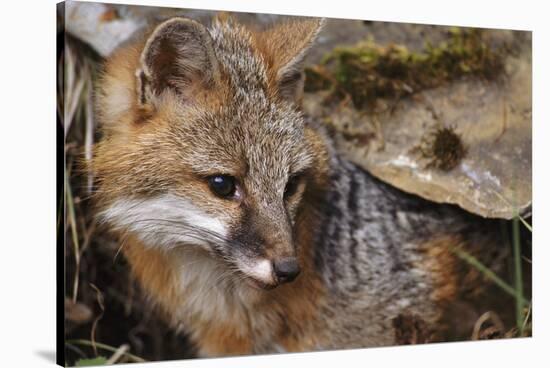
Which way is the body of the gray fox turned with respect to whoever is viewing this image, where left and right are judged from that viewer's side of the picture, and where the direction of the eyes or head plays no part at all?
facing the viewer and to the left of the viewer

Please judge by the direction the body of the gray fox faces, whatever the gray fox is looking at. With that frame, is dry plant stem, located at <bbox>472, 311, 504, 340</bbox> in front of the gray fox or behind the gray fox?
behind

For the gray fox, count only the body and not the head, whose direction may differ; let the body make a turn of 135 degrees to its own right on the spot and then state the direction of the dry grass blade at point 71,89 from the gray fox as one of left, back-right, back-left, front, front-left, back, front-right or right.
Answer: left

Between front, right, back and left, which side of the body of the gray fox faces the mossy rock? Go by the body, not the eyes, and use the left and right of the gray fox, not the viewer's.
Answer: back

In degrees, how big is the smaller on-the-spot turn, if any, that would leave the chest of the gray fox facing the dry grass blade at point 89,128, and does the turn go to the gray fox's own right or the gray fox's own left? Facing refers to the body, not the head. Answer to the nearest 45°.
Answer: approximately 45° to the gray fox's own right

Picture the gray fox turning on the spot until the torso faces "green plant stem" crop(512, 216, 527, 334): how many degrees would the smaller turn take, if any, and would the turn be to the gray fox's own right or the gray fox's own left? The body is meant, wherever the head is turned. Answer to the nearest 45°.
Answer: approximately 180°

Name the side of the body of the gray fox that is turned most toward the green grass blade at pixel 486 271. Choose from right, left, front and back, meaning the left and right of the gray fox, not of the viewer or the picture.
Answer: back
